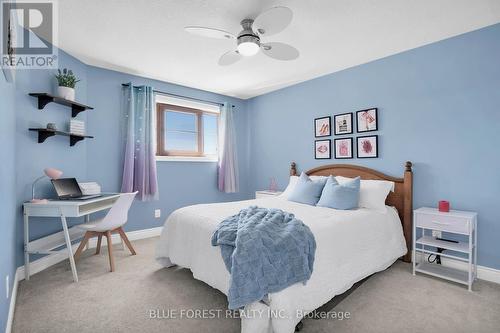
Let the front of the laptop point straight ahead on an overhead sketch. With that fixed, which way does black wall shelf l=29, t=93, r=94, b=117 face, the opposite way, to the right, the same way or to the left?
the same way

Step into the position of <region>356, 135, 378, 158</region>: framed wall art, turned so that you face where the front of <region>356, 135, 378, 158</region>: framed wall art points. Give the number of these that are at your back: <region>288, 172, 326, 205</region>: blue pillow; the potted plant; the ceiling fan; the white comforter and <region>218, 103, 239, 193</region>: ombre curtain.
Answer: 0

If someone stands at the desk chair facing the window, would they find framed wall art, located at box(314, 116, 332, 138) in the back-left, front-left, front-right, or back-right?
front-right

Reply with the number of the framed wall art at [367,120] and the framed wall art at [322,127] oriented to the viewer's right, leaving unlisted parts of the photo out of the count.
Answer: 0

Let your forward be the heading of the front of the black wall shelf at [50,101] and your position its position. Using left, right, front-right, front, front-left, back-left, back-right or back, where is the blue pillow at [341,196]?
front

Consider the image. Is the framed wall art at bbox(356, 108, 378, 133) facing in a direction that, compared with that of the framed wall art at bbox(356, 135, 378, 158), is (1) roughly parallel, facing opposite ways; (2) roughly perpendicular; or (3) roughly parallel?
roughly parallel

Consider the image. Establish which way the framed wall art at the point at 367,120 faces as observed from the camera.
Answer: facing the viewer and to the left of the viewer

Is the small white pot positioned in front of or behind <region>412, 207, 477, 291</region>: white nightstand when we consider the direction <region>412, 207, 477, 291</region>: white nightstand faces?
in front

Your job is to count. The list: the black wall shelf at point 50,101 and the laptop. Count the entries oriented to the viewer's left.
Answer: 0

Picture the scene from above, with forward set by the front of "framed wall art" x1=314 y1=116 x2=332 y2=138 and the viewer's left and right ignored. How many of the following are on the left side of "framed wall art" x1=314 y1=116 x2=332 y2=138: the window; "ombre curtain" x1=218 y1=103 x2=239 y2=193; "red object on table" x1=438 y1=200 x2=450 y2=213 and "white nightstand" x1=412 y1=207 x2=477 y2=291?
2

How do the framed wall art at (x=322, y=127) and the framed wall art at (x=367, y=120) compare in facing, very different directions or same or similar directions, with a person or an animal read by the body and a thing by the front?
same or similar directions

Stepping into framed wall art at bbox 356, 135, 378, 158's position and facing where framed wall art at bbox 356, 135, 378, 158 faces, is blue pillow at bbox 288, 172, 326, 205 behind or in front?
in front

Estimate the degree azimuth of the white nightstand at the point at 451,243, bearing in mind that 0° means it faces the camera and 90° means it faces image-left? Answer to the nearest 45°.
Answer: approximately 45°

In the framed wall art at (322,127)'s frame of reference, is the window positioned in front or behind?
in front

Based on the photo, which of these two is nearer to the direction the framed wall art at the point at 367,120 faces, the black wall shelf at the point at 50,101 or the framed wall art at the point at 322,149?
the black wall shelf

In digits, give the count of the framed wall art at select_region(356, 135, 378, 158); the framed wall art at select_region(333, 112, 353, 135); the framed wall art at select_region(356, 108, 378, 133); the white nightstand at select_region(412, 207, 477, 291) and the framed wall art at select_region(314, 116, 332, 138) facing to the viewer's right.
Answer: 0

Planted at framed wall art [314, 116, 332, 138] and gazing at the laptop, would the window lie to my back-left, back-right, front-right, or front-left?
front-right

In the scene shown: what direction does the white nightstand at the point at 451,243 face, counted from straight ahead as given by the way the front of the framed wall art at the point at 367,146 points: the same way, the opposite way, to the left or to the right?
the same way

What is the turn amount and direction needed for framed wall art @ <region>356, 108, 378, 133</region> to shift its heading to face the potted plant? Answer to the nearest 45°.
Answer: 0° — it already faces it
